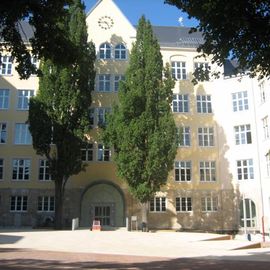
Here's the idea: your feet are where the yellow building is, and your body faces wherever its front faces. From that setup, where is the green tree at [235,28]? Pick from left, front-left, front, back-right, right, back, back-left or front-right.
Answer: front

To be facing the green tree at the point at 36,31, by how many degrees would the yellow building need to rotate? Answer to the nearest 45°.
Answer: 0° — it already faces it

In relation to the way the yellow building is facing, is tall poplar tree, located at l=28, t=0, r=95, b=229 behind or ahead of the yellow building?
ahead

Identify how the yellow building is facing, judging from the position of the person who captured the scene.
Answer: facing the viewer
